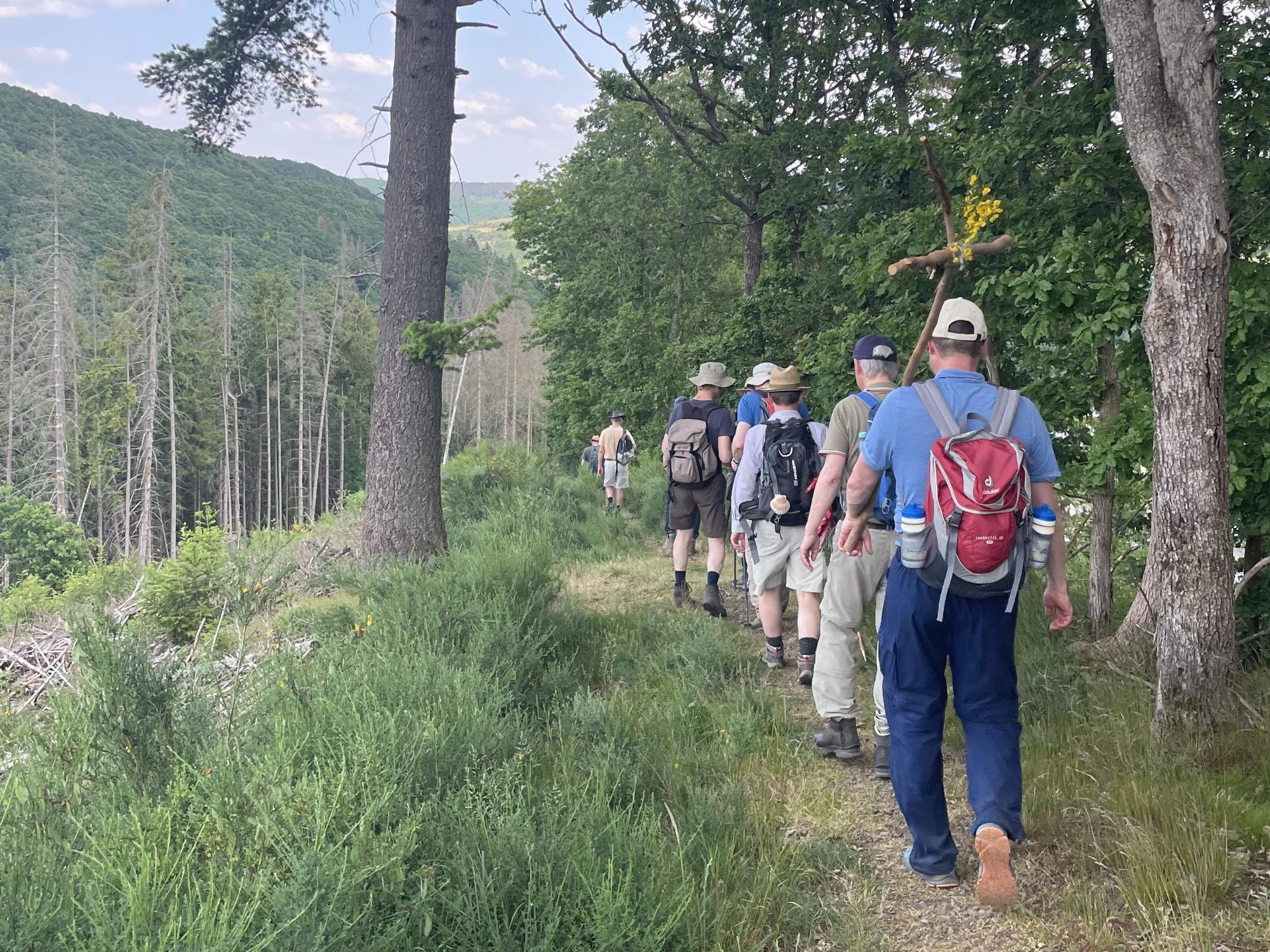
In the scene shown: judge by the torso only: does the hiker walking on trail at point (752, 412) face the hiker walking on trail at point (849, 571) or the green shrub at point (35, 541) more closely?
the green shrub

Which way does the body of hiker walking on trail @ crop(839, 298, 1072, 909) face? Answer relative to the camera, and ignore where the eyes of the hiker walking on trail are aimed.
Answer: away from the camera

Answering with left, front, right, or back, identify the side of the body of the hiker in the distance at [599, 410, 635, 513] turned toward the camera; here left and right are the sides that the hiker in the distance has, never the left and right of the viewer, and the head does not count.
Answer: back

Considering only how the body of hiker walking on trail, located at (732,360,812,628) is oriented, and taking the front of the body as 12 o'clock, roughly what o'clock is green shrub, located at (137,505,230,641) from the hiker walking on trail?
The green shrub is roughly at 9 o'clock from the hiker walking on trail.

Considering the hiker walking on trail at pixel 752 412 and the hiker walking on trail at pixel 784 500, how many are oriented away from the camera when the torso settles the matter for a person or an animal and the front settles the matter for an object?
2

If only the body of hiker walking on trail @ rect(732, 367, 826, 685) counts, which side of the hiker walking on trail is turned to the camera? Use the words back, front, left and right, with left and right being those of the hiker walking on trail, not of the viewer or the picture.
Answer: back

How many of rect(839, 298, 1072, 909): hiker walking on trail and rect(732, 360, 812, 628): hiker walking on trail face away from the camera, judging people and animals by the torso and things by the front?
2

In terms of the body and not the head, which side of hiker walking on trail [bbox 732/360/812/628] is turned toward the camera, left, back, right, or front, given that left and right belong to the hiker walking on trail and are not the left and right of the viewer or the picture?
back
